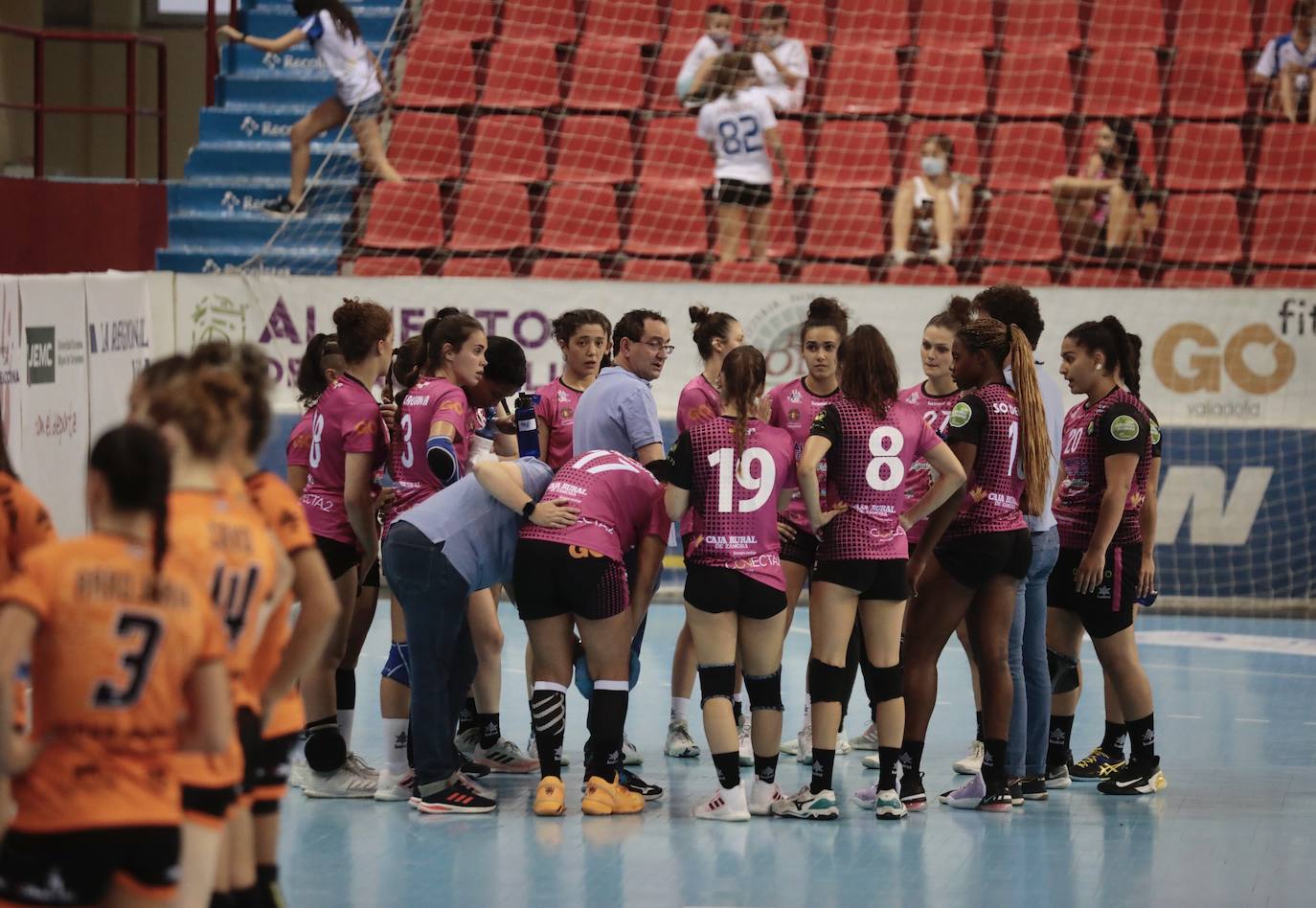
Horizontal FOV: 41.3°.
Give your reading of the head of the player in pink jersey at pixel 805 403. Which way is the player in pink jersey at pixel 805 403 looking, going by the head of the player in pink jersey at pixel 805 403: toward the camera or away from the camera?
toward the camera

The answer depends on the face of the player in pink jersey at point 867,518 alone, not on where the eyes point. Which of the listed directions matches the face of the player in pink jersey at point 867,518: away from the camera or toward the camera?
away from the camera

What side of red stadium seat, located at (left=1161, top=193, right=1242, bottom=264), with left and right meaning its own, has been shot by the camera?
front

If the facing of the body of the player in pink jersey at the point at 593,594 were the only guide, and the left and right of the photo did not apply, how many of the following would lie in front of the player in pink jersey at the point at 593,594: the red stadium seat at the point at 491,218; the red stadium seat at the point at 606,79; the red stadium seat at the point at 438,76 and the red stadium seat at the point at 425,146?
4

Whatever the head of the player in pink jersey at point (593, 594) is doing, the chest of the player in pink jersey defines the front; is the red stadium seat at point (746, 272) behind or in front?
in front

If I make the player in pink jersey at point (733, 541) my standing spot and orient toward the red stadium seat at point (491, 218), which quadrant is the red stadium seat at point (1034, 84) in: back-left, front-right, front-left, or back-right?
front-right

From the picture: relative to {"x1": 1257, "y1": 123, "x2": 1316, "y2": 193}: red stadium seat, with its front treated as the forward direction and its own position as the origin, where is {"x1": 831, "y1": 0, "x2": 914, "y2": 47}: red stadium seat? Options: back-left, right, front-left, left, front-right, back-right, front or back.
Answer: right

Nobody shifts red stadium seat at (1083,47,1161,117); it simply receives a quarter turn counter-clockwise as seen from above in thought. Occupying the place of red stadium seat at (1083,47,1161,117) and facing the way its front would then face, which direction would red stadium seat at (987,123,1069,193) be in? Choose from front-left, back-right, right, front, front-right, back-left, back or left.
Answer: back-right

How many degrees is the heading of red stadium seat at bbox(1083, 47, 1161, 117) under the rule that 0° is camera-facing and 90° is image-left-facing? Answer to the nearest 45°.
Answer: approximately 0°

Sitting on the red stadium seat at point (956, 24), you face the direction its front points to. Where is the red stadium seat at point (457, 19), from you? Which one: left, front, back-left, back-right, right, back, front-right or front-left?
right

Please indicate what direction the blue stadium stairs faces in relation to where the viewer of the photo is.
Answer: facing the viewer

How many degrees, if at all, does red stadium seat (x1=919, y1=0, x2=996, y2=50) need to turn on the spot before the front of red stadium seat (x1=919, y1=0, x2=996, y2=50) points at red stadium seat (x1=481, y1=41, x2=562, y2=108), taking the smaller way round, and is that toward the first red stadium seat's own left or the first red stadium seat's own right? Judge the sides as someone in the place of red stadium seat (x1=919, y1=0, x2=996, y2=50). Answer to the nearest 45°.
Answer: approximately 90° to the first red stadium seat's own right

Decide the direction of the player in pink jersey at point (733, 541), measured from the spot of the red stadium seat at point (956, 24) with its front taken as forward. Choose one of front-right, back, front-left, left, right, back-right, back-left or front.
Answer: front

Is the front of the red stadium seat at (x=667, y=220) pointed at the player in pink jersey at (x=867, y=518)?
yes

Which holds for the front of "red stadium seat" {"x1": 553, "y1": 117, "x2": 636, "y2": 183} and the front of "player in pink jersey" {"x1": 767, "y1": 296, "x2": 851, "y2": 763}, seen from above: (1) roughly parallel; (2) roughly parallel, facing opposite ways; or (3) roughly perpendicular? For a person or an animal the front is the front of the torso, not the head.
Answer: roughly parallel

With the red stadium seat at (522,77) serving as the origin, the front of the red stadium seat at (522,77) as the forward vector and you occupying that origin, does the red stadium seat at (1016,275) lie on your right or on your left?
on your left

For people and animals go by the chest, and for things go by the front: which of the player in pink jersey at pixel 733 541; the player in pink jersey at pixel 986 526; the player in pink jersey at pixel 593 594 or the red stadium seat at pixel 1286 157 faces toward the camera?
the red stadium seat

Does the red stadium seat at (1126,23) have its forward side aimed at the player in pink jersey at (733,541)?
yes
